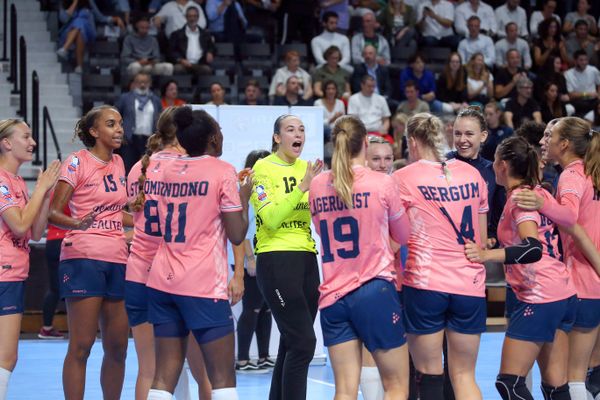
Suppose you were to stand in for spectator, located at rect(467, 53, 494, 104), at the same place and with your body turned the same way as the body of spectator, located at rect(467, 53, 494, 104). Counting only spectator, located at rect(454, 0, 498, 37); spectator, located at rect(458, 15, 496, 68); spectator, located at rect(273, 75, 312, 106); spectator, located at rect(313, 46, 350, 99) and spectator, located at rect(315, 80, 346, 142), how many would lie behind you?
2

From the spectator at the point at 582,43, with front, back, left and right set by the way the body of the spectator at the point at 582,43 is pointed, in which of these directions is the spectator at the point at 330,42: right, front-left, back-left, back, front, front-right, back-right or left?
front-right

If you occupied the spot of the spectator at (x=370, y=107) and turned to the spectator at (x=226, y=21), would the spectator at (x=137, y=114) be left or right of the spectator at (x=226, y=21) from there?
left

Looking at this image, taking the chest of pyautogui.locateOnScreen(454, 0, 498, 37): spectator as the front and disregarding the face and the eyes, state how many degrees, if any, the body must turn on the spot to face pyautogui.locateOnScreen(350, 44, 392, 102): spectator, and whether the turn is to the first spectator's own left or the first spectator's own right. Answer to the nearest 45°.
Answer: approximately 45° to the first spectator's own right

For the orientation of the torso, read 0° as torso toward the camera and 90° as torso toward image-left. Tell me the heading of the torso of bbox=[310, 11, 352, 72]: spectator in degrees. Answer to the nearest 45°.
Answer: approximately 0°

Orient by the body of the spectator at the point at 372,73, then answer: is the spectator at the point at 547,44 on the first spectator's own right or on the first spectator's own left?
on the first spectator's own left

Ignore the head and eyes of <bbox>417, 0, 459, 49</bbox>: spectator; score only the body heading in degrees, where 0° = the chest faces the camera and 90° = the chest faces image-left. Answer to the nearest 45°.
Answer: approximately 0°

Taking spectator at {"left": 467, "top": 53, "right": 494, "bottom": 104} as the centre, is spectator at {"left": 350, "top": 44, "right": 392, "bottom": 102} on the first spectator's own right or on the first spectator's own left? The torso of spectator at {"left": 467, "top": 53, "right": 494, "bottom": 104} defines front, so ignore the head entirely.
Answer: on the first spectator's own right

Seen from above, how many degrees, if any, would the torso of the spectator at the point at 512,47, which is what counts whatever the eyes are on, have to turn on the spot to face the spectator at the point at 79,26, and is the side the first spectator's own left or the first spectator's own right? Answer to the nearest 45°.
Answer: approximately 45° to the first spectator's own right
